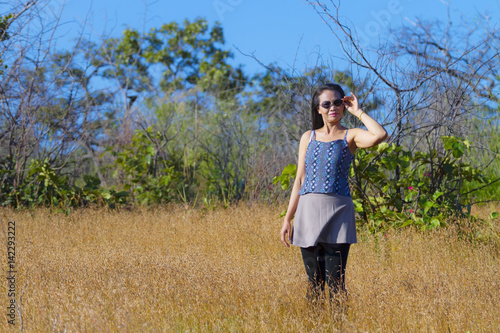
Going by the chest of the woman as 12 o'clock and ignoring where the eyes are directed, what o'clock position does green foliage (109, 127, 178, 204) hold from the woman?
The green foliage is roughly at 5 o'clock from the woman.

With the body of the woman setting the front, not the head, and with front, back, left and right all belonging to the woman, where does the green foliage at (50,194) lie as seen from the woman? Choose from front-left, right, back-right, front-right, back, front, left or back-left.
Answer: back-right

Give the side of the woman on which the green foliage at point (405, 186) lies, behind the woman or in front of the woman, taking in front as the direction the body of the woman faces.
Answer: behind

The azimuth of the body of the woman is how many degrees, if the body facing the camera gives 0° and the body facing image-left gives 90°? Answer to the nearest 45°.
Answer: approximately 0°

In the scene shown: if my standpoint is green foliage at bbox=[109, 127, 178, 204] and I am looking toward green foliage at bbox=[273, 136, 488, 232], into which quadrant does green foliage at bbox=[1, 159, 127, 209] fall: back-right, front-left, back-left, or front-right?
back-right
